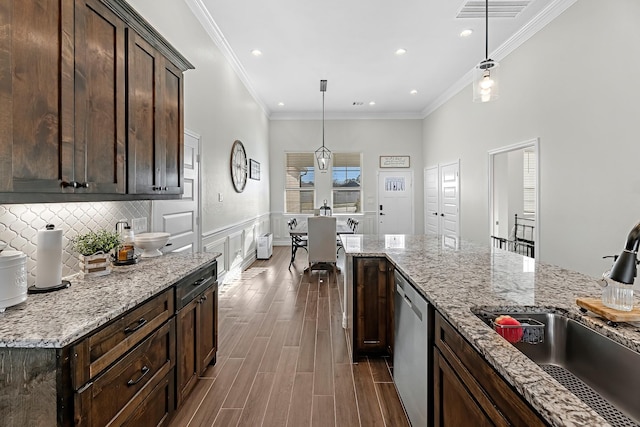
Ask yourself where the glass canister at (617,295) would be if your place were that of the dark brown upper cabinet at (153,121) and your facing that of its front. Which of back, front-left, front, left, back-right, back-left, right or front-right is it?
front

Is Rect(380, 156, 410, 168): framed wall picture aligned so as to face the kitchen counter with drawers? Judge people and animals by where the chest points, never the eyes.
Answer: yes

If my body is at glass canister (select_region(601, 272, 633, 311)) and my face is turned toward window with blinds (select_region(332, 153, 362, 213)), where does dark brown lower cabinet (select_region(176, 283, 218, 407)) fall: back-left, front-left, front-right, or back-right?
front-left

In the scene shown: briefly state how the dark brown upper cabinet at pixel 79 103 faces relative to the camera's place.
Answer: facing the viewer and to the right of the viewer

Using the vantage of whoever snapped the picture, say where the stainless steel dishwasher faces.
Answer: facing to the left of the viewer

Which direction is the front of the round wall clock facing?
to the viewer's right

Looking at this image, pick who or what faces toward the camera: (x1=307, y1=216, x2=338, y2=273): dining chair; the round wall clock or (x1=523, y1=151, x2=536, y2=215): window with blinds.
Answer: the window with blinds

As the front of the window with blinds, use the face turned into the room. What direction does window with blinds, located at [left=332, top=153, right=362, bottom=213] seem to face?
toward the camera

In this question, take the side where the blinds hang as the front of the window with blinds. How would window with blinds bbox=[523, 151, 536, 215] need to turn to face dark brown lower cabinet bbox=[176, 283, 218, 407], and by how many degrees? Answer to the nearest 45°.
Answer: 0° — it already faces it

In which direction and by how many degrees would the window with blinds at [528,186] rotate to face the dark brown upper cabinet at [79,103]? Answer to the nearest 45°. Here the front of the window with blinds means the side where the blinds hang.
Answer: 0° — it already faces it

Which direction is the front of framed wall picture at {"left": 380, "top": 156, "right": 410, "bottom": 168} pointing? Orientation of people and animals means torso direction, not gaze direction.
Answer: toward the camera

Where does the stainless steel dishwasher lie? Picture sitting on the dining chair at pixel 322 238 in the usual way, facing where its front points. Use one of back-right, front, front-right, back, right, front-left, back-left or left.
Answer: back

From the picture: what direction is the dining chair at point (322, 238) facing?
away from the camera
